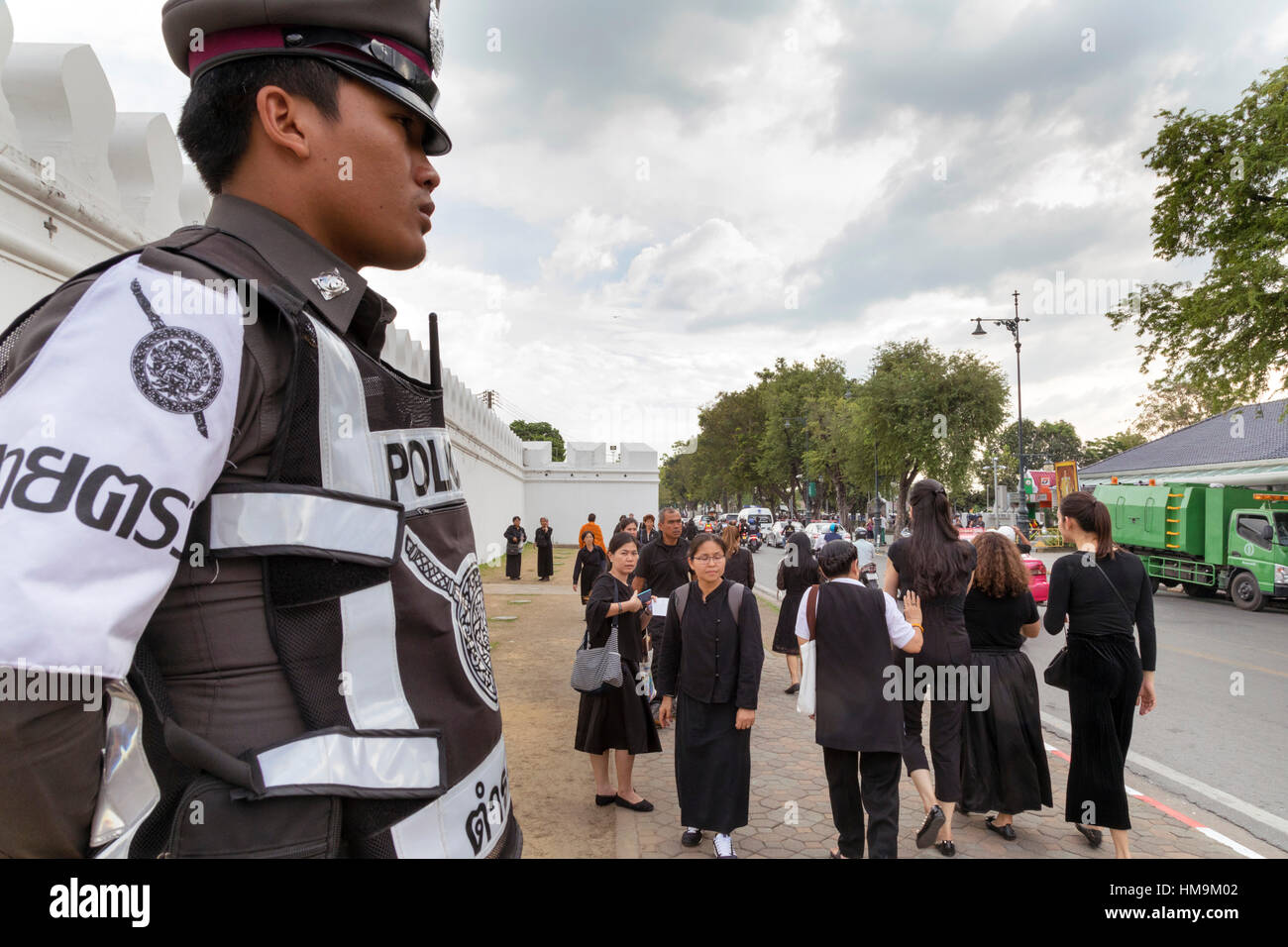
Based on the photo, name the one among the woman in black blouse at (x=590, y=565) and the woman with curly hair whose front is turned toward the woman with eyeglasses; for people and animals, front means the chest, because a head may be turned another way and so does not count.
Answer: the woman in black blouse

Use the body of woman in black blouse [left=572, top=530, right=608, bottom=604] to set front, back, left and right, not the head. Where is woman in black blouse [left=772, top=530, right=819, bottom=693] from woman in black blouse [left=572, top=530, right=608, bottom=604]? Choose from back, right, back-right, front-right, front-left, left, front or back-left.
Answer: front-left

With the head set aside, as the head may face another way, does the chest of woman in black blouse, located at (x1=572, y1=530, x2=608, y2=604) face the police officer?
yes

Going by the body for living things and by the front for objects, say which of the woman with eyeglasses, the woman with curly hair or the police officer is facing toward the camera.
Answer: the woman with eyeglasses

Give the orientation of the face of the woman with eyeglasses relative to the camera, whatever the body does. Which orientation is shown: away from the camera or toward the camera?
toward the camera

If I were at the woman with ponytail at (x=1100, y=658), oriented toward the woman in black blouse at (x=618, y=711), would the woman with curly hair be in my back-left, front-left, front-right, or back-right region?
front-right

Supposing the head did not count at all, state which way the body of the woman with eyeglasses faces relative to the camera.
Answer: toward the camera

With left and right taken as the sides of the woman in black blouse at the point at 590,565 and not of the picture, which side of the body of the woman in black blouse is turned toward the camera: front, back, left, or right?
front

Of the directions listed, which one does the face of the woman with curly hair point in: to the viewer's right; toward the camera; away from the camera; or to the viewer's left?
away from the camera

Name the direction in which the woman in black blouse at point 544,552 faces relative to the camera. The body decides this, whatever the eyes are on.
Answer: toward the camera

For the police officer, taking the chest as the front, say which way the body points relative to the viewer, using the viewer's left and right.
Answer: facing to the right of the viewer

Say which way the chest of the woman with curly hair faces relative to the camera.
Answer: away from the camera

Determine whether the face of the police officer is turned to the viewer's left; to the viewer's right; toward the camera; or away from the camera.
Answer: to the viewer's right

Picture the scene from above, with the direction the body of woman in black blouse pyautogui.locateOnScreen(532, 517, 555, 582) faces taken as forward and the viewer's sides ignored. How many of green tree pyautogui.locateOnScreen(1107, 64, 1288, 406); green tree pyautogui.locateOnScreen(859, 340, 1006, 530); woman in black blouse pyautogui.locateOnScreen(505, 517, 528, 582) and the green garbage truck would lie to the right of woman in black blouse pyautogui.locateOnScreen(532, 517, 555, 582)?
1
